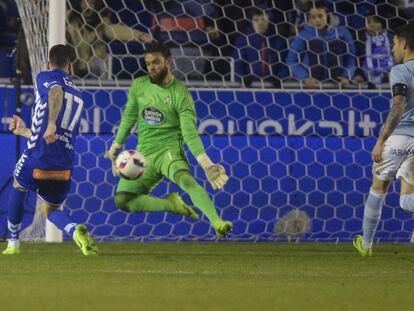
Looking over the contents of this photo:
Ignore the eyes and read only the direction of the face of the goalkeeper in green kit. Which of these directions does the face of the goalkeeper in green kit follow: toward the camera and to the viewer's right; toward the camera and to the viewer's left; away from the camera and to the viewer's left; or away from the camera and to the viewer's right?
toward the camera and to the viewer's left

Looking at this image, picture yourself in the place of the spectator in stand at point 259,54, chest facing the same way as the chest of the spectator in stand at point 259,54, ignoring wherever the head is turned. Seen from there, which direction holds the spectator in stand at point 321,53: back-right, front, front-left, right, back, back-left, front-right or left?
left

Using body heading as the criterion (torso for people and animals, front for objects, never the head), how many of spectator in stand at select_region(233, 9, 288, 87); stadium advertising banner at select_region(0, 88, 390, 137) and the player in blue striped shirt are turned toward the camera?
2

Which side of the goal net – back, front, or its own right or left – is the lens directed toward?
front

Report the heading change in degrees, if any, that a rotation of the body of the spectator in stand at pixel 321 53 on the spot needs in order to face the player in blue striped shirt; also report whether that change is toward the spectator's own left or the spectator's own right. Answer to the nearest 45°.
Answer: approximately 45° to the spectator's own right

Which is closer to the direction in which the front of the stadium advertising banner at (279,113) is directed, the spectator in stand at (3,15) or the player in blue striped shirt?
the player in blue striped shirt

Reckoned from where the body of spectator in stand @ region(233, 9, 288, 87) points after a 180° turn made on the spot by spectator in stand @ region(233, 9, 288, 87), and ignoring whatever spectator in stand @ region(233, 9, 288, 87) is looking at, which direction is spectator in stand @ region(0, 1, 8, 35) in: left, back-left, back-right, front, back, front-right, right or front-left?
left

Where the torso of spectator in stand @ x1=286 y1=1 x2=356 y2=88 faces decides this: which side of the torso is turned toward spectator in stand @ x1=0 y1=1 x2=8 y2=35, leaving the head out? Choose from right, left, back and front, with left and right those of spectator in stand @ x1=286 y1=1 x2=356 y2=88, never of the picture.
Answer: right

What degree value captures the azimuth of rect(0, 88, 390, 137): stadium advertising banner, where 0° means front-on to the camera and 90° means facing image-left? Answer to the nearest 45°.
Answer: approximately 0°

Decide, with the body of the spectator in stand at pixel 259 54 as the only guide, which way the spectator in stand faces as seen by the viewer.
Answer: toward the camera

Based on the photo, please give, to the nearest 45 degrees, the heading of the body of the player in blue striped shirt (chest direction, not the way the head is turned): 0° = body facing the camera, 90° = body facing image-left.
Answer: approximately 135°
